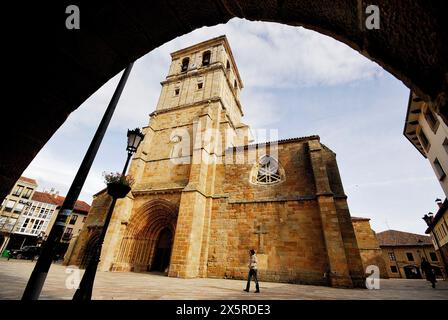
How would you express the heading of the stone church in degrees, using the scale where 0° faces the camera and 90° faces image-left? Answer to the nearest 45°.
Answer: approximately 45°

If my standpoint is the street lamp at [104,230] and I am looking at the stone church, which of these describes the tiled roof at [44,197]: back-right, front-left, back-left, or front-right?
front-left

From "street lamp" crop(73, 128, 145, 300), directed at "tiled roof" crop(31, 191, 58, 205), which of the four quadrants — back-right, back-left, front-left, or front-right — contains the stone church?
front-right

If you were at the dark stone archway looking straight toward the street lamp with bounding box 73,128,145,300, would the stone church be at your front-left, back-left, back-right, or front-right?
front-right

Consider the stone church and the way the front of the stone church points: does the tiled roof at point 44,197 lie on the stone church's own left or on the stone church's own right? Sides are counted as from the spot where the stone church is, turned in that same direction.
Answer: on the stone church's own right

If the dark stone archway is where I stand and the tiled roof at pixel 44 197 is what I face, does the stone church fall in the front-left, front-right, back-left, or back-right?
front-right

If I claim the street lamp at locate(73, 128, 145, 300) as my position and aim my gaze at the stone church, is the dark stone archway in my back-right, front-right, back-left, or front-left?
back-right
